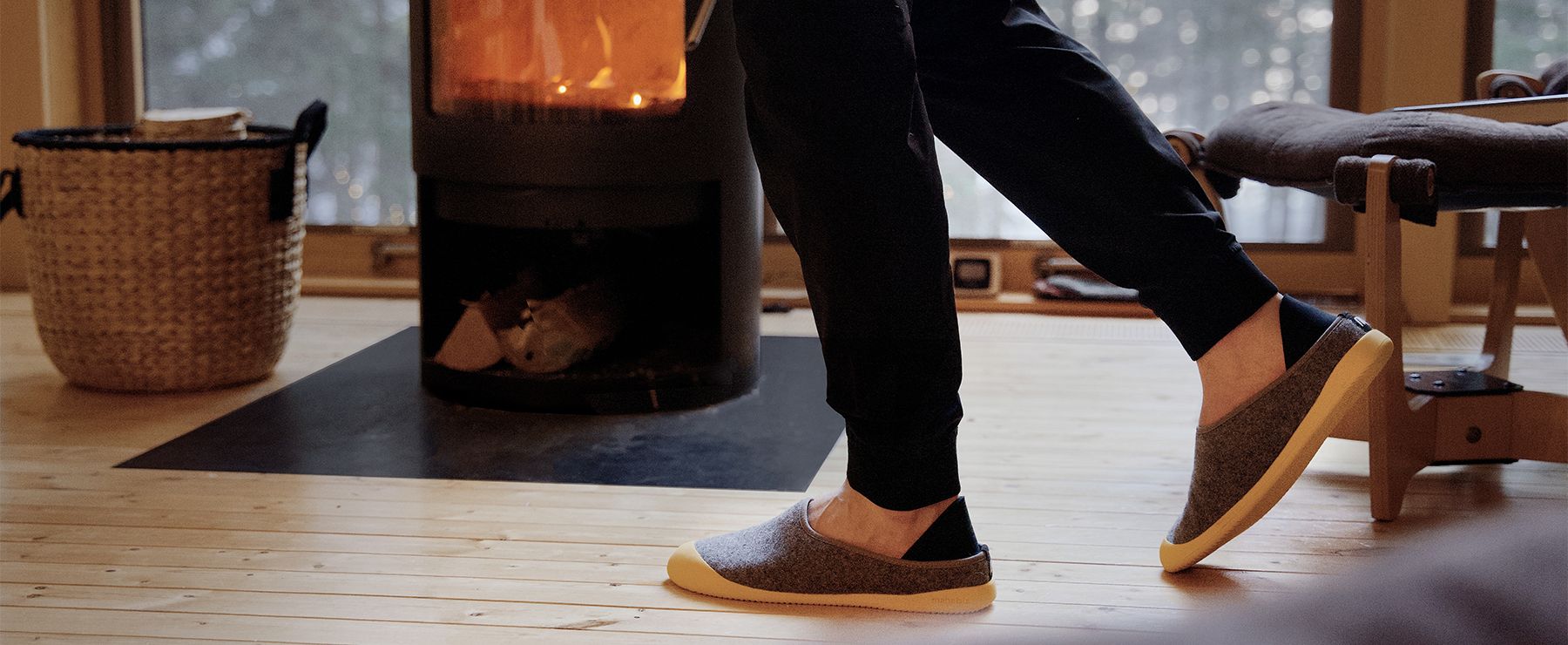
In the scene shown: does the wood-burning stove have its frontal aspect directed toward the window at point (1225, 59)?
no

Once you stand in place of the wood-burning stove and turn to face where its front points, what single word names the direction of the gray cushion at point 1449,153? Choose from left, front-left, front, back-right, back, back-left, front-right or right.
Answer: front-left

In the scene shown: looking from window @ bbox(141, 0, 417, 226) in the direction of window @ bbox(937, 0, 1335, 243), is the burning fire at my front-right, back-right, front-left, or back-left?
front-right

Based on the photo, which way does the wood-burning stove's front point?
toward the camera

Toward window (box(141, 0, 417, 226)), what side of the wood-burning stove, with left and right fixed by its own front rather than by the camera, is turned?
back

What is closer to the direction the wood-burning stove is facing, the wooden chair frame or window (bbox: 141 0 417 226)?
the wooden chair frame

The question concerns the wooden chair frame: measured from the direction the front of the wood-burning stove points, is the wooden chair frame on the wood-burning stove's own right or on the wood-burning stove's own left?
on the wood-burning stove's own left
